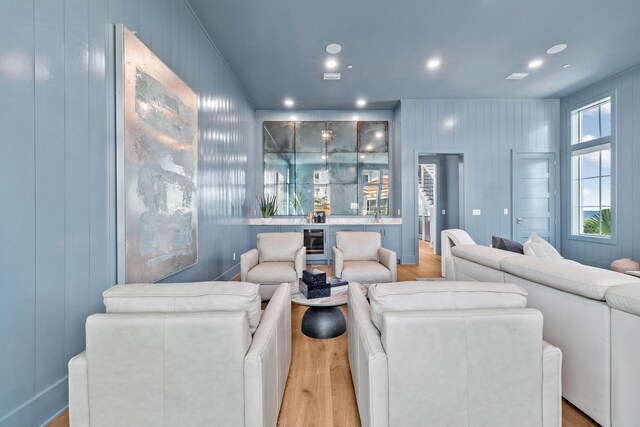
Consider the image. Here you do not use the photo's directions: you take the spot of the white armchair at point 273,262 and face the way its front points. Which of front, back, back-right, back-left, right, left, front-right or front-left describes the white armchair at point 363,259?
left

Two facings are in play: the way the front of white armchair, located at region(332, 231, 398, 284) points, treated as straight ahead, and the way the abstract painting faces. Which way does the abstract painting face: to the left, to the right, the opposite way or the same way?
to the left

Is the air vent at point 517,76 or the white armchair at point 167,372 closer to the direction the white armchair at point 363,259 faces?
the white armchair

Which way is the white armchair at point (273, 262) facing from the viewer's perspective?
toward the camera

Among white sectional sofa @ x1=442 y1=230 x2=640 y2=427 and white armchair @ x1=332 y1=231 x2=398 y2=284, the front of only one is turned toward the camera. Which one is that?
the white armchair

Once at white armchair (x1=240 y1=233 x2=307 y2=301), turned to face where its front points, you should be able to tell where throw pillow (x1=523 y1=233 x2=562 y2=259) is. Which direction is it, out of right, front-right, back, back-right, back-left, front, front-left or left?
front-left

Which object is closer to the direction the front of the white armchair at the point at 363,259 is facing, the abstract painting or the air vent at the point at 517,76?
the abstract painting

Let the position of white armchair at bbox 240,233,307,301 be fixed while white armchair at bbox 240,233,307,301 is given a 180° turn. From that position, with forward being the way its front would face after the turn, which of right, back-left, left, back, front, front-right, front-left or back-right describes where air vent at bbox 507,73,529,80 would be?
right

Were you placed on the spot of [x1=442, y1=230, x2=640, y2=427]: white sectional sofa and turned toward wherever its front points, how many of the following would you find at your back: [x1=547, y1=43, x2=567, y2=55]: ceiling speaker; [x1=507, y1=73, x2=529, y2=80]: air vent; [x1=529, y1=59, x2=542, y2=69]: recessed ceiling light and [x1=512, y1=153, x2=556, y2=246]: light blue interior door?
0

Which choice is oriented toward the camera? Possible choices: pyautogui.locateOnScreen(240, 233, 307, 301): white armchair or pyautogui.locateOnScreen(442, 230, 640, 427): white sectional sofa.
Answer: the white armchair

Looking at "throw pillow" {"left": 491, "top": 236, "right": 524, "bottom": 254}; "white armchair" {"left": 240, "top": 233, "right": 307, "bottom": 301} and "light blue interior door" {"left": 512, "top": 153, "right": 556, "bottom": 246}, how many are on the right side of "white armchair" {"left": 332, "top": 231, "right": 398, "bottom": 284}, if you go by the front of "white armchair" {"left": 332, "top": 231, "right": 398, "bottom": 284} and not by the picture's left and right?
1

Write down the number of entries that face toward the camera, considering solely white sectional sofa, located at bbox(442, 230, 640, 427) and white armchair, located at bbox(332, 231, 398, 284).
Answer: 1

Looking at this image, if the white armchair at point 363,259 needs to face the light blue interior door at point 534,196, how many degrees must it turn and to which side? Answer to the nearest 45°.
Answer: approximately 135° to its left

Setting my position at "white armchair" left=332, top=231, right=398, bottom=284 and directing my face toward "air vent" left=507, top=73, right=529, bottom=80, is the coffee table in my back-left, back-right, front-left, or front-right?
back-right

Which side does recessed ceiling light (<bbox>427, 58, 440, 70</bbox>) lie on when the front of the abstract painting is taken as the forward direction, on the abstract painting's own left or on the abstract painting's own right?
on the abstract painting's own left
